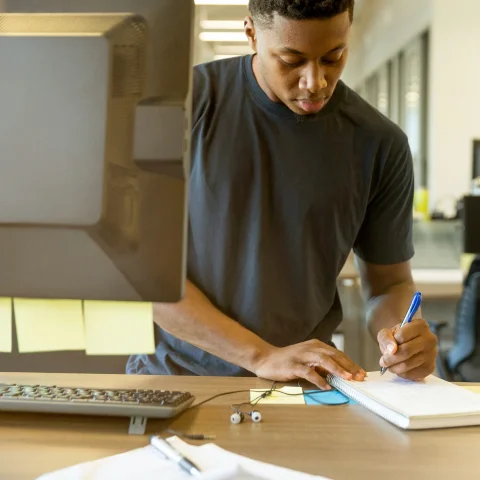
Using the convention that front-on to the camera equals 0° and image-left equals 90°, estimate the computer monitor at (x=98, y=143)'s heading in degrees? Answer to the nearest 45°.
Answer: approximately 180°

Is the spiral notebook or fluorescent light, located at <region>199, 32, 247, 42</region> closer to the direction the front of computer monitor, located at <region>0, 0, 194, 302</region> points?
the fluorescent light

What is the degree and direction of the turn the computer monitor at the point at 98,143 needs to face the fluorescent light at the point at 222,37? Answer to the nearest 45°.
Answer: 0° — it already faces it

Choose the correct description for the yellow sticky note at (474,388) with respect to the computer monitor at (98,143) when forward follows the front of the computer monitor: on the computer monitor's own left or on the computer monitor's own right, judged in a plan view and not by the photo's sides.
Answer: on the computer monitor's own right

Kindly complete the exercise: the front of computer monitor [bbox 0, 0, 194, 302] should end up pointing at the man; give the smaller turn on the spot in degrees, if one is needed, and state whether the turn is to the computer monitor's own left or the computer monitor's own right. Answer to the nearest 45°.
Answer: approximately 45° to the computer monitor's own right
